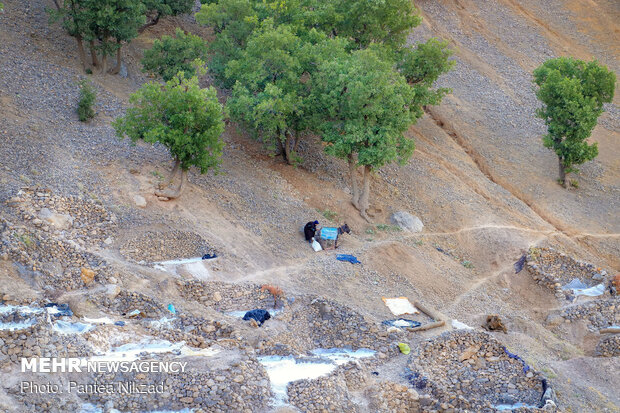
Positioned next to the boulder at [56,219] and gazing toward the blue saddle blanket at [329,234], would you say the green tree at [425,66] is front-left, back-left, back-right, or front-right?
front-left

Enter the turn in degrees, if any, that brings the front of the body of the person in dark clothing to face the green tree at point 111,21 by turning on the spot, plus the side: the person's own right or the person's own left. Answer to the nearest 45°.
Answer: approximately 135° to the person's own left

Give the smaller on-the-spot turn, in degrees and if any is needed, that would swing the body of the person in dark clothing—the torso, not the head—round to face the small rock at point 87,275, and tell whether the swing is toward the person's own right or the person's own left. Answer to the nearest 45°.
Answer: approximately 135° to the person's own right

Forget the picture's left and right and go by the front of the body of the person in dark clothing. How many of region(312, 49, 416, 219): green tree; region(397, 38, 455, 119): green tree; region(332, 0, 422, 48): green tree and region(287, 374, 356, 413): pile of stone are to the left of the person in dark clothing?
3

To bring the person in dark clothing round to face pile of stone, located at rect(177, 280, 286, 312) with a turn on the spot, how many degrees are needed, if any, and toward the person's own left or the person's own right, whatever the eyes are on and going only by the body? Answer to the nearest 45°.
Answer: approximately 90° to the person's own right

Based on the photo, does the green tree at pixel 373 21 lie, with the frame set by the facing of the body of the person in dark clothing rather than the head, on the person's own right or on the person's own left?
on the person's own left

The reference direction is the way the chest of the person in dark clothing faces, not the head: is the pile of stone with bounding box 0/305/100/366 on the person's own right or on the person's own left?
on the person's own right

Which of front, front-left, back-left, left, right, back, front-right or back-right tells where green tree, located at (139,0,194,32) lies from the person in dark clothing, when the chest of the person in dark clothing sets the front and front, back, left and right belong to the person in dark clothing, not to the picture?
back-left

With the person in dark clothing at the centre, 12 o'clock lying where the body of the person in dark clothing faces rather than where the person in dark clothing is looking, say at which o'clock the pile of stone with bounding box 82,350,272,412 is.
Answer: The pile of stone is roughly at 3 o'clock from the person in dark clothing.

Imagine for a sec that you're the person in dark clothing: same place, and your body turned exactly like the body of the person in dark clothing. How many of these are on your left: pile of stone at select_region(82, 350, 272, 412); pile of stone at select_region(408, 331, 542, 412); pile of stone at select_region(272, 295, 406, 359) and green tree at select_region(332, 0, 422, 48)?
1

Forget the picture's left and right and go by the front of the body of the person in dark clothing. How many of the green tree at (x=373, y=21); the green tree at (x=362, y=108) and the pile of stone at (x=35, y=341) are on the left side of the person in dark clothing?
2

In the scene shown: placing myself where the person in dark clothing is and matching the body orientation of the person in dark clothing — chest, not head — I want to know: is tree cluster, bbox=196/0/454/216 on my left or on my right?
on my left
